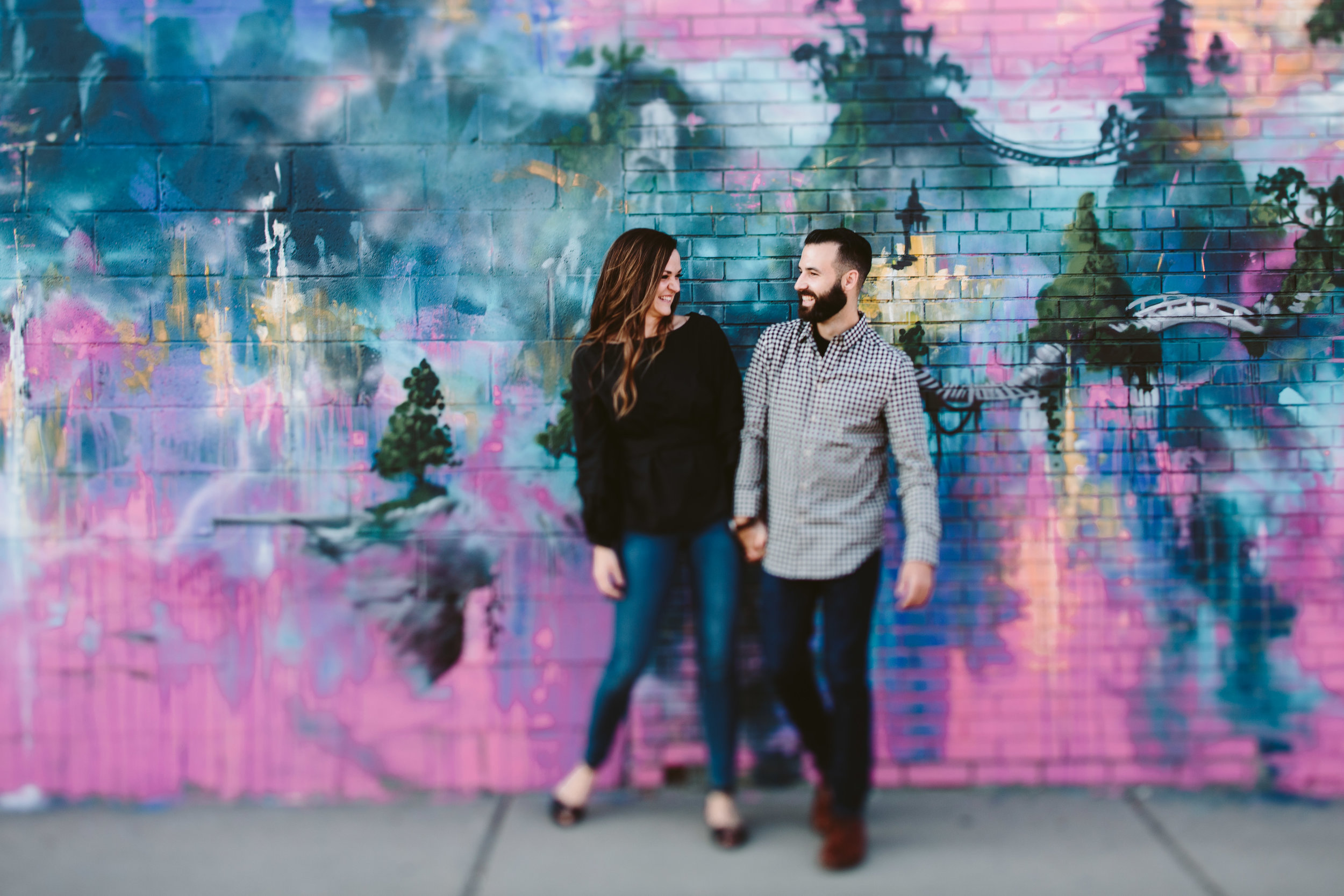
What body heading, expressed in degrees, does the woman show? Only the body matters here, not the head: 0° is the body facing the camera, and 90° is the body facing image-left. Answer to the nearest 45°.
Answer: approximately 0°
